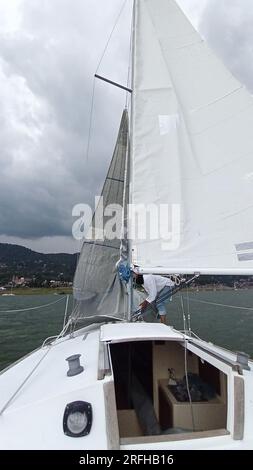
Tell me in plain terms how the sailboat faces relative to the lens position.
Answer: facing away from the viewer

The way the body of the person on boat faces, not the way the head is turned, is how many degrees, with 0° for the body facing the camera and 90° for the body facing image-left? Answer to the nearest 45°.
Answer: approximately 90°
